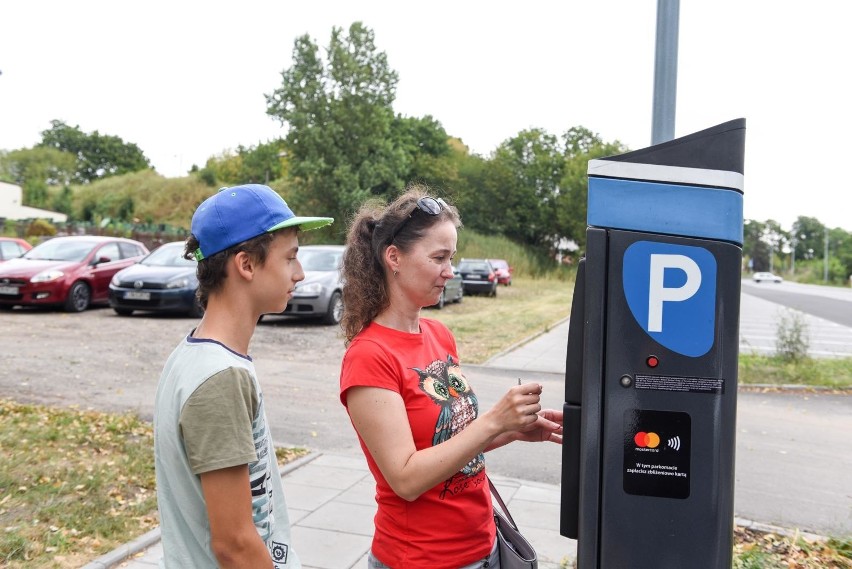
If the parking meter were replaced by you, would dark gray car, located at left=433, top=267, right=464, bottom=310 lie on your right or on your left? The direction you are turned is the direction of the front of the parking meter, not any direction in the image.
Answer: on your right

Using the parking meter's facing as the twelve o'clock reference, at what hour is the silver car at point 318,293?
The silver car is roughly at 2 o'clock from the parking meter.

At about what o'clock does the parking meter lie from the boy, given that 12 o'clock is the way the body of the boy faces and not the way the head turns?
The parking meter is roughly at 12 o'clock from the boy.

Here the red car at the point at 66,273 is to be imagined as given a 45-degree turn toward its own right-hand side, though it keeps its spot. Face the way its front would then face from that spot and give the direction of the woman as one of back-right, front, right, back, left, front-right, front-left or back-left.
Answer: left

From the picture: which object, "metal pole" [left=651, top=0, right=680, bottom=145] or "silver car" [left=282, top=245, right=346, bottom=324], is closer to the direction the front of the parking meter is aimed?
the silver car

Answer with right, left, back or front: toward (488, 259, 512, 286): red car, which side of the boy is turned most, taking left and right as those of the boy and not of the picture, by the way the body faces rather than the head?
left

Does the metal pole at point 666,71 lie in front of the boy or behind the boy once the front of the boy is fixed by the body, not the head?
in front

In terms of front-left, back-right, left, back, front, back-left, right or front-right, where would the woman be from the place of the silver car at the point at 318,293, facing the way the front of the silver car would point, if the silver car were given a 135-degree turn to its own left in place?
right

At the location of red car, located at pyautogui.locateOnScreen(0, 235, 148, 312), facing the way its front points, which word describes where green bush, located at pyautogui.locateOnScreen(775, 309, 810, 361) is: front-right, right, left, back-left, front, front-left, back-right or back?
left

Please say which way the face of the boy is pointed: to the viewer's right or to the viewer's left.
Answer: to the viewer's right

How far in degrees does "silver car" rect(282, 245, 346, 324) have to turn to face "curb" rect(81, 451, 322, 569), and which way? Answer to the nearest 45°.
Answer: approximately 45° to its left

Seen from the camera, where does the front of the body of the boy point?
to the viewer's right

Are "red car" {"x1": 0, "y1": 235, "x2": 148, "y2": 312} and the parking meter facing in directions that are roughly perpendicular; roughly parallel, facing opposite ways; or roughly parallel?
roughly perpendicular

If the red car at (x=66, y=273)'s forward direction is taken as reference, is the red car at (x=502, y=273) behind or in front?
behind
